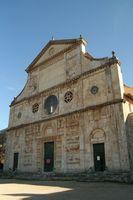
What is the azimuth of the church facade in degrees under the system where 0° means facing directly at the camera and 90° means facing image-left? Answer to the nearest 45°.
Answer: approximately 45°
